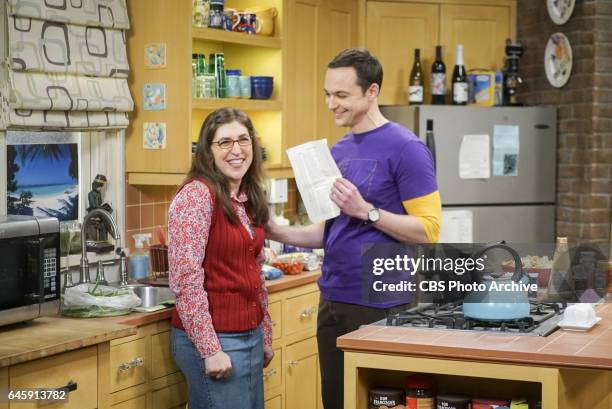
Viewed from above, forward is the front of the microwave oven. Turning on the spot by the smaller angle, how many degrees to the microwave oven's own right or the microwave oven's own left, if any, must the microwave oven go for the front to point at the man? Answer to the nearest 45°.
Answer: approximately 45° to the microwave oven's own left

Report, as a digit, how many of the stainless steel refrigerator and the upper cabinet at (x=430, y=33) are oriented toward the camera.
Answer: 2

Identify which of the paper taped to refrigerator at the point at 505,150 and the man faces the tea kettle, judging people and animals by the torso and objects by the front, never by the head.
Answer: the paper taped to refrigerator
